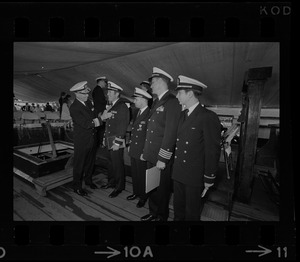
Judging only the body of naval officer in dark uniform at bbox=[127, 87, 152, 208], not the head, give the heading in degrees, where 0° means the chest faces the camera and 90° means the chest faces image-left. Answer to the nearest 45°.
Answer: approximately 45°

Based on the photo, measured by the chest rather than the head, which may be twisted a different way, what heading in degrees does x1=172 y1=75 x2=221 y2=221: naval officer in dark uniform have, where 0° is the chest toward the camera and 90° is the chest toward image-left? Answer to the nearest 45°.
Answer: approximately 45°

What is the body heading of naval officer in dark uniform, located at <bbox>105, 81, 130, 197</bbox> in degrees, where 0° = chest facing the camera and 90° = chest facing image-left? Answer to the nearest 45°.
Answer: approximately 45°

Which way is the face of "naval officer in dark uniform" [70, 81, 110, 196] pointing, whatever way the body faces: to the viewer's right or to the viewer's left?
to the viewer's right
